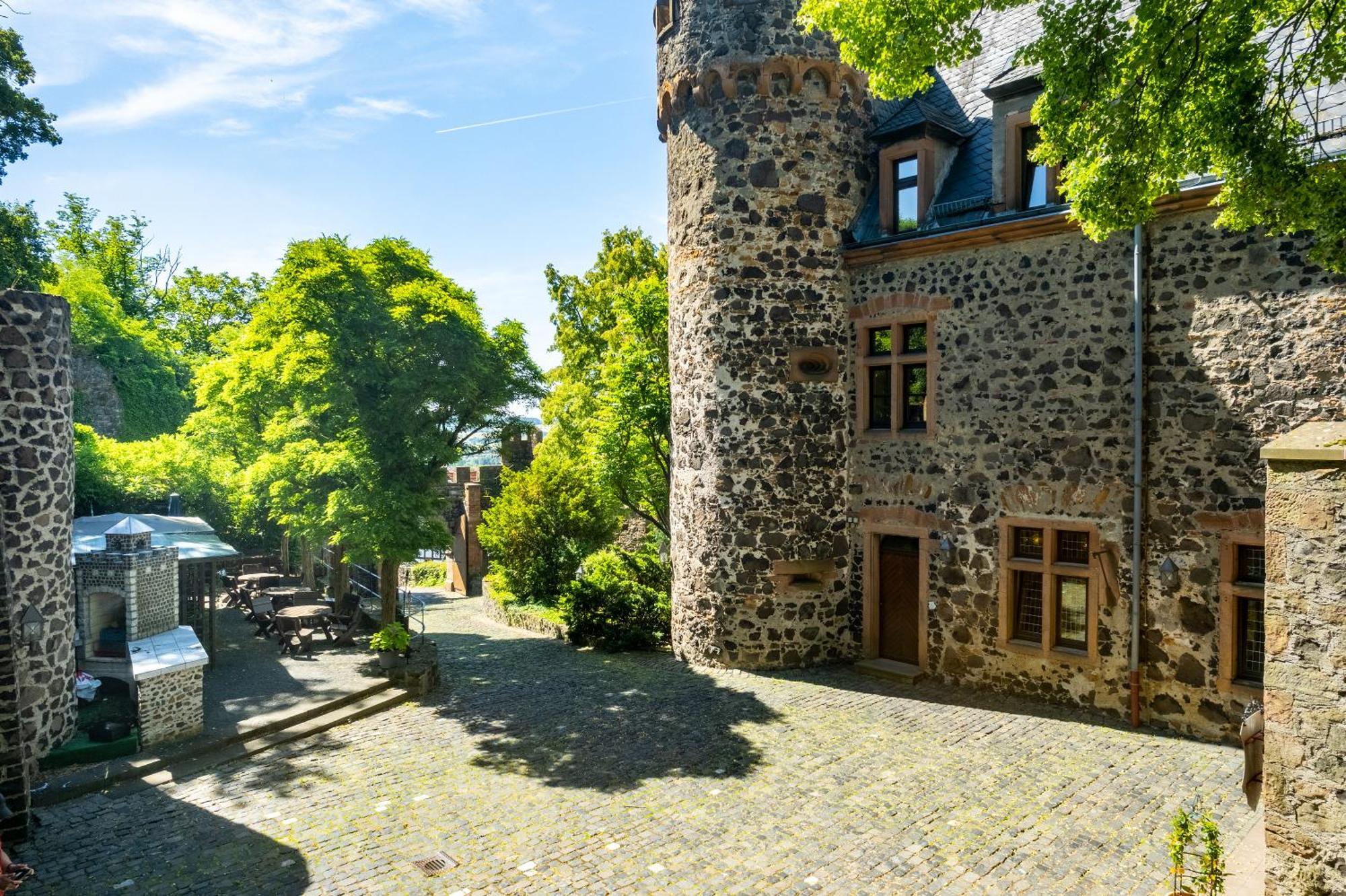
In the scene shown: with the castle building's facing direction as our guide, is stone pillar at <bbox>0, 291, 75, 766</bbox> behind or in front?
in front

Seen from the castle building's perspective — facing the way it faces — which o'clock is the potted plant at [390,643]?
The potted plant is roughly at 1 o'clock from the castle building.

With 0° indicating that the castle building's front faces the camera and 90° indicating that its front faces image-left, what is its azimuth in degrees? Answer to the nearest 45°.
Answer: approximately 45°

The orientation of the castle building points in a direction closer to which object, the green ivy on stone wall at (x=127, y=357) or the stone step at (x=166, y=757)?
the stone step

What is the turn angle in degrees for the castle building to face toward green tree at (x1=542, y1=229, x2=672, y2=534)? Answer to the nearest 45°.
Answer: approximately 90° to its right

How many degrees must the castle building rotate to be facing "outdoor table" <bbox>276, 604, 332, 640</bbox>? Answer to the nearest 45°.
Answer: approximately 45° to its right

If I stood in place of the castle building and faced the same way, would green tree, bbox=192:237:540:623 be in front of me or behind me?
in front

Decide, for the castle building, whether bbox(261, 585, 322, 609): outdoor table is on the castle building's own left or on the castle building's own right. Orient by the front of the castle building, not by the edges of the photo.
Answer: on the castle building's own right

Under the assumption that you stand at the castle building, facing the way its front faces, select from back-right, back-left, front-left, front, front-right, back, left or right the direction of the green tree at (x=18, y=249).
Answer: front-right

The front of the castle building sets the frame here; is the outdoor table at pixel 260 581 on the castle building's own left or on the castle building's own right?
on the castle building's own right

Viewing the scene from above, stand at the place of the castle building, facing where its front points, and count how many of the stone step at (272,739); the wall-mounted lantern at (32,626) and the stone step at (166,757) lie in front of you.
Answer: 3

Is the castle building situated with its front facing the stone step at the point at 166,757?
yes
